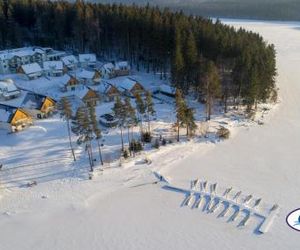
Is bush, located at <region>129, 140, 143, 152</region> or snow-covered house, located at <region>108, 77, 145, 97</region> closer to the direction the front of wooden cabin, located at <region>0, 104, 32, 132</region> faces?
the bush

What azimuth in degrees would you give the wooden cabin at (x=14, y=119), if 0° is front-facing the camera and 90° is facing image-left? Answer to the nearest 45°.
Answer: approximately 315°

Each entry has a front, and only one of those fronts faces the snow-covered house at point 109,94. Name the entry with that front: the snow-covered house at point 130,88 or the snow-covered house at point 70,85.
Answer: the snow-covered house at point 70,85

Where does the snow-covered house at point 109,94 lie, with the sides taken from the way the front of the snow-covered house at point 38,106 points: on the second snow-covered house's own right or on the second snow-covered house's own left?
on the second snow-covered house's own left

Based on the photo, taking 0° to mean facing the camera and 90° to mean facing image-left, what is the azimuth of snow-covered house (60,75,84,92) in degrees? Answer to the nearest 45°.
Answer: approximately 315°

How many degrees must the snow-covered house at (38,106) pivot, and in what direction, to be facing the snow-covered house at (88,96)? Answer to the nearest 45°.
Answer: approximately 45° to its left

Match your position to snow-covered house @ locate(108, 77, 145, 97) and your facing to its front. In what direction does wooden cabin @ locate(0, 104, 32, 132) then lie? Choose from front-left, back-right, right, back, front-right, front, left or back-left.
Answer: right

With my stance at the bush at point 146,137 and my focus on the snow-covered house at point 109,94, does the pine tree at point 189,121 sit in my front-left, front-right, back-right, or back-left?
back-right

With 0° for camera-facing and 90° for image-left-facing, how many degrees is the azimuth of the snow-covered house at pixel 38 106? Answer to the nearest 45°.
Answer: approximately 315°

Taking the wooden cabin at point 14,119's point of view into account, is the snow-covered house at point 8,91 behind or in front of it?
behind
